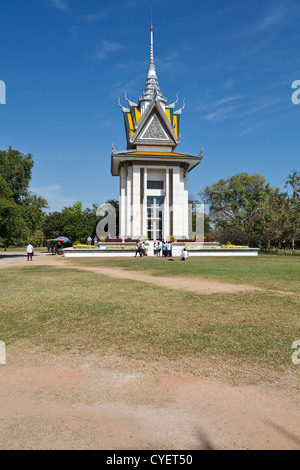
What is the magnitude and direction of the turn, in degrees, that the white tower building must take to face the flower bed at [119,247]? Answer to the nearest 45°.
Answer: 0° — it already faces it

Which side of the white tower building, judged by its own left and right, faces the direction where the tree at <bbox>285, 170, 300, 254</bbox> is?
left

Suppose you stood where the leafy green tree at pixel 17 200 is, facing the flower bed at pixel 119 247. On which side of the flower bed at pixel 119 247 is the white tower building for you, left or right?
left

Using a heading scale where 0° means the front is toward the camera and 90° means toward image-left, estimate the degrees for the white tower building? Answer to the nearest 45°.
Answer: approximately 0°

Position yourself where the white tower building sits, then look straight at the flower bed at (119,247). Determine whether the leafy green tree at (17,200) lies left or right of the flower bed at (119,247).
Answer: right

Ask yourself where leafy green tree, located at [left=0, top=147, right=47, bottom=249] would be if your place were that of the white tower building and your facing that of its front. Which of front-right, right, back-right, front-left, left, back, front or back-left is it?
front-right

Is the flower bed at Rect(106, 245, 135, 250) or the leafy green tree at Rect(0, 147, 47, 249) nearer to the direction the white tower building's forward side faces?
the flower bed
